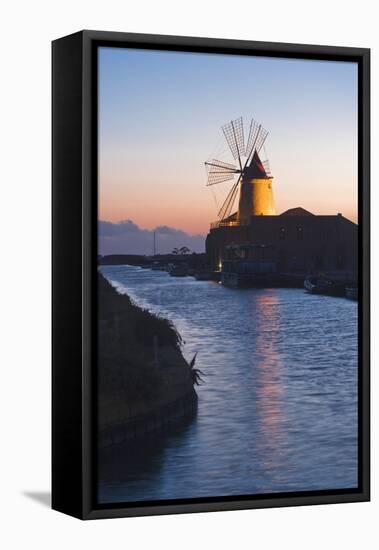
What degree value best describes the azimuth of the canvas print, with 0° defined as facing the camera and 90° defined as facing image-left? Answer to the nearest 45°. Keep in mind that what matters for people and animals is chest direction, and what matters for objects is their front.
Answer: approximately 315°

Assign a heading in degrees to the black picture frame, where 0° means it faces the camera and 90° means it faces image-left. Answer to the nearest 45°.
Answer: approximately 315°
